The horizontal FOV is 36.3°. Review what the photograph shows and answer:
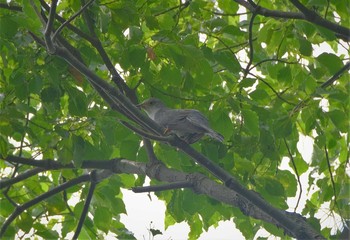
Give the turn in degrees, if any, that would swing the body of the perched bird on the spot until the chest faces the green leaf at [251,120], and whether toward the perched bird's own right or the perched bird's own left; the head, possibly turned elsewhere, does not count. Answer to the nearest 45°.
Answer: approximately 135° to the perched bird's own left

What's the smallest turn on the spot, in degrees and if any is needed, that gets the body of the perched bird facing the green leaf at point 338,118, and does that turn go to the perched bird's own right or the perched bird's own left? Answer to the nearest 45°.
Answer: approximately 135° to the perched bird's own left

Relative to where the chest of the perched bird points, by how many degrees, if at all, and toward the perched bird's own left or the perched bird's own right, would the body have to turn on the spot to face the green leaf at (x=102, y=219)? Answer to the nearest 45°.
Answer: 0° — it already faces it

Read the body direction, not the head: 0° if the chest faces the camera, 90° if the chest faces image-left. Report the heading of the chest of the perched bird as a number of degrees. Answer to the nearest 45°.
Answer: approximately 90°

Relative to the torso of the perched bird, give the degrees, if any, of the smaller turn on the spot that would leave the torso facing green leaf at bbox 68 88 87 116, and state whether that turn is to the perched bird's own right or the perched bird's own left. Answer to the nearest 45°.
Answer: approximately 45° to the perched bird's own left

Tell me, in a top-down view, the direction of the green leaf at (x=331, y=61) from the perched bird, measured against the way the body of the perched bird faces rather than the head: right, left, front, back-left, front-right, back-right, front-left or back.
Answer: back-left
